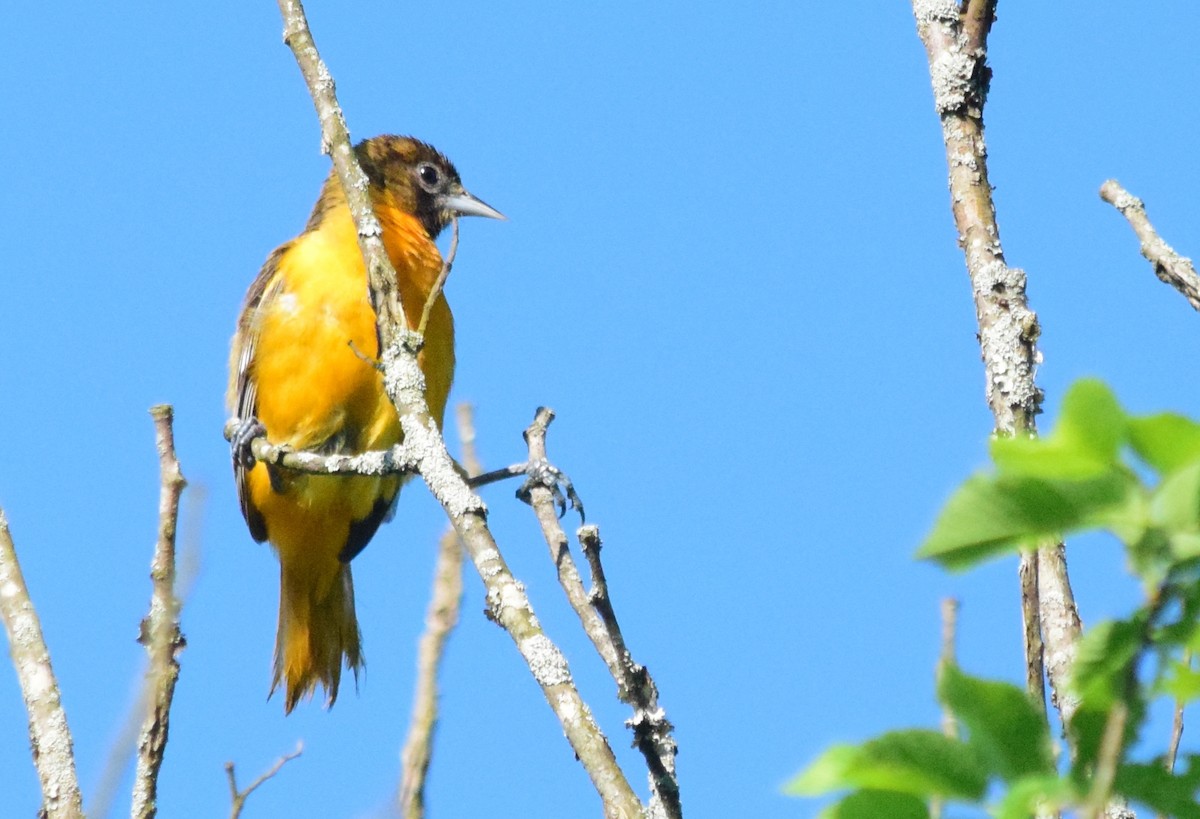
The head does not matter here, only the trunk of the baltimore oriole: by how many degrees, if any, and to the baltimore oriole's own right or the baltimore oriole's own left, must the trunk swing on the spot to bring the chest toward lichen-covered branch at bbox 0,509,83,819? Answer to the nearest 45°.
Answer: approximately 45° to the baltimore oriole's own right

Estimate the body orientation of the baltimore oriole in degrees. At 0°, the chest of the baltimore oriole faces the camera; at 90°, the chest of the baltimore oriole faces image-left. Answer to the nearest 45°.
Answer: approximately 315°

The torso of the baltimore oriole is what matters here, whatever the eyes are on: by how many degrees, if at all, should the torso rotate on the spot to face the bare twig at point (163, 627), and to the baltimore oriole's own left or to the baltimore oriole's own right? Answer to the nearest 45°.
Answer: approximately 45° to the baltimore oriole's own right
